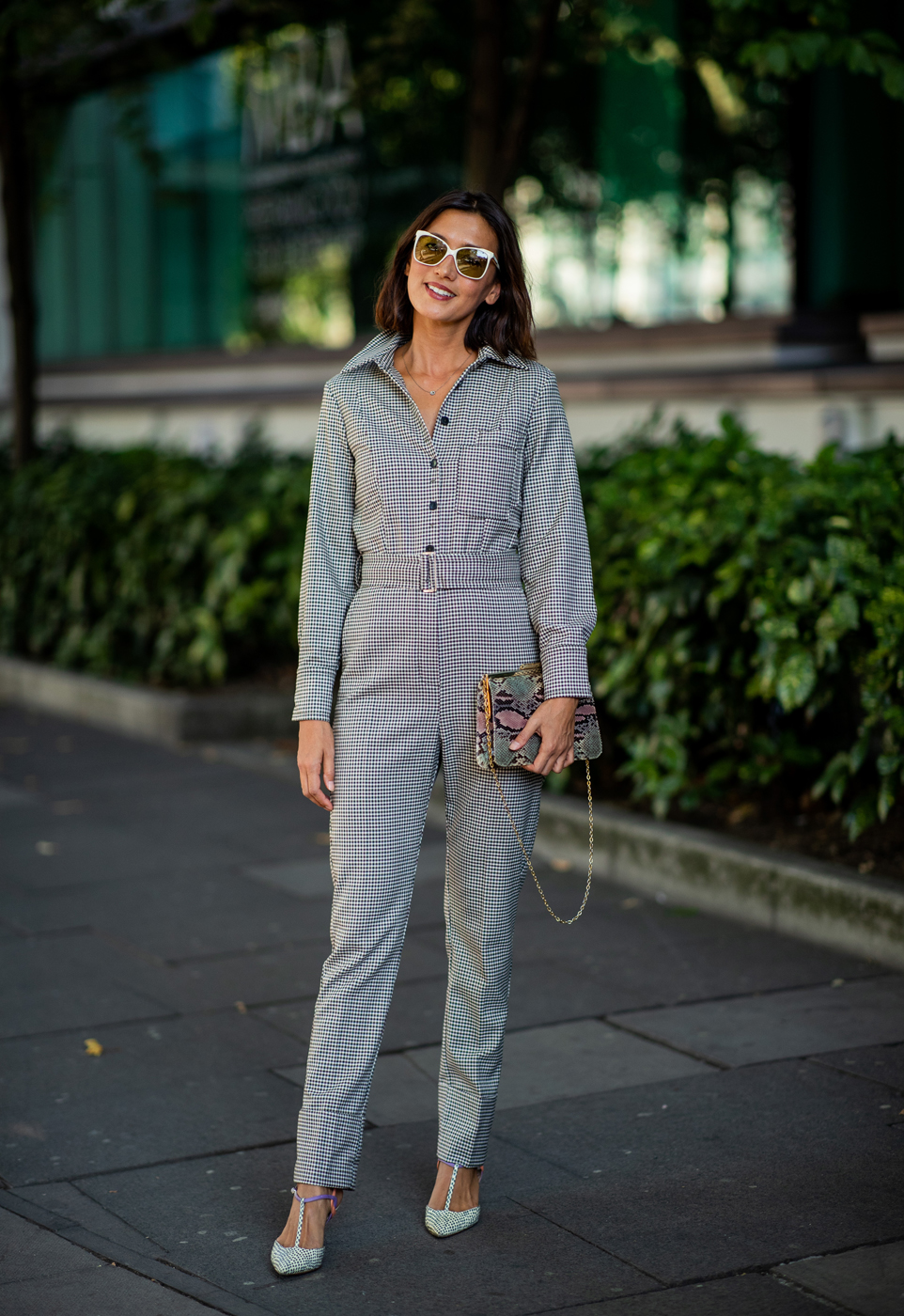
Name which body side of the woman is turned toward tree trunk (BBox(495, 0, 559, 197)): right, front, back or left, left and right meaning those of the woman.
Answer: back

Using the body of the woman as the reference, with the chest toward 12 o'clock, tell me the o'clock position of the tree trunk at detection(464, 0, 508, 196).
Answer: The tree trunk is roughly at 6 o'clock from the woman.

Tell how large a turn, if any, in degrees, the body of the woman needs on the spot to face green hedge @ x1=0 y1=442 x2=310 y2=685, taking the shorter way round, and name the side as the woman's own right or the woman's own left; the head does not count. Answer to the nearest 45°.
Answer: approximately 180°

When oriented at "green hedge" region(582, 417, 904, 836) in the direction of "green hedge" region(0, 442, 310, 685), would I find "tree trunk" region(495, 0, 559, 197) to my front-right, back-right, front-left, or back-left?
front-right

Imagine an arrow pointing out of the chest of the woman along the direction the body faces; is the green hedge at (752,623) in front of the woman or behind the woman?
behind

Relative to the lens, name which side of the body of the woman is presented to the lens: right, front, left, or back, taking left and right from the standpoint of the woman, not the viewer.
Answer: front

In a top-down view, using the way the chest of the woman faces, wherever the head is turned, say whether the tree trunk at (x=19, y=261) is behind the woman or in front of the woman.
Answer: behind

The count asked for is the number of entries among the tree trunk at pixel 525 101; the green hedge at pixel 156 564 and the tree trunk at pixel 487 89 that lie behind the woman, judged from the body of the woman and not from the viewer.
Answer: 3
